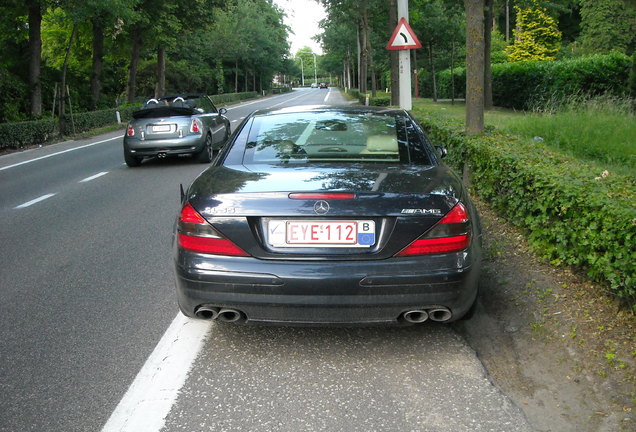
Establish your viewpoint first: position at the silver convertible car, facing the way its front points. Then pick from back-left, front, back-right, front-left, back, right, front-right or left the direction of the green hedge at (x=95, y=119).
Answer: front-left

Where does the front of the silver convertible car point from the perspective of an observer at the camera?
facing away from the viewer and to the right of the viewer

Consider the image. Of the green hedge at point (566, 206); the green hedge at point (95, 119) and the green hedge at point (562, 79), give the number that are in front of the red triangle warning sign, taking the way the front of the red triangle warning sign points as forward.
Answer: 1

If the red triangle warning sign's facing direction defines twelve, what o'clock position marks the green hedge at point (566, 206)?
The green hedge is roughly at 12 o'clock from the red triangle warning sign.

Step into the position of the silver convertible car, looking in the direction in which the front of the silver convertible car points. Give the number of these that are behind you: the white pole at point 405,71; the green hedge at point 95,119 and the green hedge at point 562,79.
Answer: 0

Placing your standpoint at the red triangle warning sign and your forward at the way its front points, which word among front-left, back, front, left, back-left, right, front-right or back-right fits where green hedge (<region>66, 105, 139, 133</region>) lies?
back-right

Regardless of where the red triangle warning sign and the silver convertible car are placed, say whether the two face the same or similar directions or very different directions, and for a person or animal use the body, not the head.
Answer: very different directions

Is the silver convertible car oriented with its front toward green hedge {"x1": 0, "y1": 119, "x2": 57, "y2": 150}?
no

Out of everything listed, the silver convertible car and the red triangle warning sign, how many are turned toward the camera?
1

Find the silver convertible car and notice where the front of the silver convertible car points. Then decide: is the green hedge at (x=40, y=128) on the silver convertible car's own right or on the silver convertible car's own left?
on the silver convertible car's own left

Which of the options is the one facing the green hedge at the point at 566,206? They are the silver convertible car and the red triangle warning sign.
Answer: the red triangle warning sign

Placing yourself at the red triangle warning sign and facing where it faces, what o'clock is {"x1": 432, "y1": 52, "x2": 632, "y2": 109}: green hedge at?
The green hedge is roughly at 7 o'clock from the red triangle warning sign.

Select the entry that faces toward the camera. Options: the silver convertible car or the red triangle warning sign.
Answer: the red triangle warning sign

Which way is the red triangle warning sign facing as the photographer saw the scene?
facing the viewer

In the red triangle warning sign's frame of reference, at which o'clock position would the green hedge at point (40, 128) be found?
The green hedge is roughly at 4 o'clock from the red triangle warning sign.

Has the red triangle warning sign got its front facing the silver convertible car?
no
